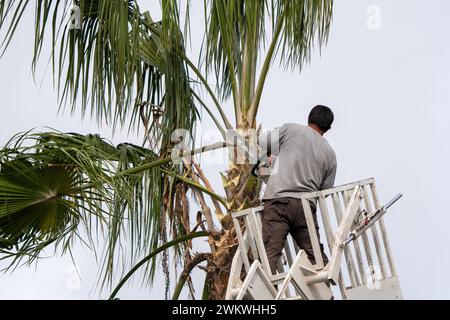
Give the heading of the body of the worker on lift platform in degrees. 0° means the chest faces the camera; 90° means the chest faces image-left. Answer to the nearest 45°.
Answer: approximately 180°
